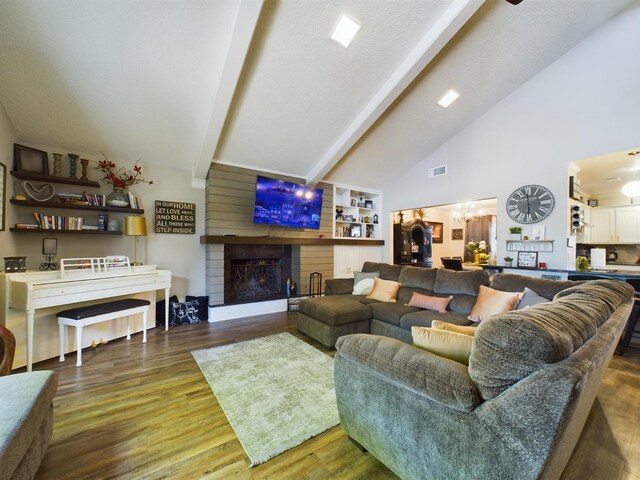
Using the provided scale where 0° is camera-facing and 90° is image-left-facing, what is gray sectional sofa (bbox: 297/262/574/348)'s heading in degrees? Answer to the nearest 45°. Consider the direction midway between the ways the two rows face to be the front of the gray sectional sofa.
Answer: approximately 45°

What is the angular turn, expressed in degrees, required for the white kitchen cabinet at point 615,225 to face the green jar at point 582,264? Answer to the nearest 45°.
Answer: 0° — it already faces it

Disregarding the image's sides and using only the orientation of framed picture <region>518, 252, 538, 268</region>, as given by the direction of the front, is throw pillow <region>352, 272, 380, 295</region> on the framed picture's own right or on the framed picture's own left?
on the framed picture's own right

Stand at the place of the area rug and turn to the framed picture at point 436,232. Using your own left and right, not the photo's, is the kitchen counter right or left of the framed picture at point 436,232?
right

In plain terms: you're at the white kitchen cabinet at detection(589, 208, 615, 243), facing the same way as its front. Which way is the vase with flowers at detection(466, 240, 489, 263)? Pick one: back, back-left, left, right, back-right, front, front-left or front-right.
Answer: front-right

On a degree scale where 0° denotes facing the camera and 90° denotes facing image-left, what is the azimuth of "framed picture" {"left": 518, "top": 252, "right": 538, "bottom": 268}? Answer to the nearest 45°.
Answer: approximately 0°
